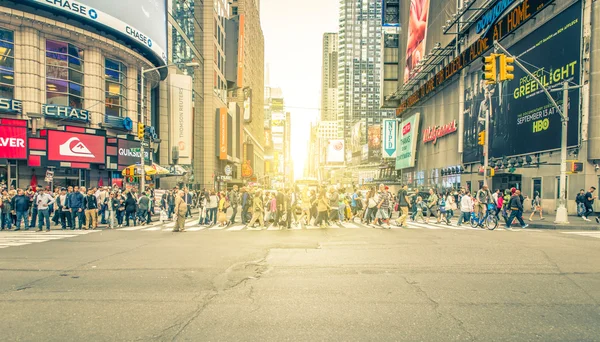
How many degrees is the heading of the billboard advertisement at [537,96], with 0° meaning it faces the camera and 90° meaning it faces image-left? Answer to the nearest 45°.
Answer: approximately 45°

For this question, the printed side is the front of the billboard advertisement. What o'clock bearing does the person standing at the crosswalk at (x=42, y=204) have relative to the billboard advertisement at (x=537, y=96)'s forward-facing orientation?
The person standing at the crosswalk is roughly at 12 o'clock from the billboard advertisement.

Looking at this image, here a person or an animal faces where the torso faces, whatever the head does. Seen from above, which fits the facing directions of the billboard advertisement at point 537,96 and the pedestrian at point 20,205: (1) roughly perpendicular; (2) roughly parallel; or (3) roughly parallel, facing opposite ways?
roughly perpendicular

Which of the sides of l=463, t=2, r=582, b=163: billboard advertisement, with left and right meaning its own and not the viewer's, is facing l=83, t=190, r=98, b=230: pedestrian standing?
front

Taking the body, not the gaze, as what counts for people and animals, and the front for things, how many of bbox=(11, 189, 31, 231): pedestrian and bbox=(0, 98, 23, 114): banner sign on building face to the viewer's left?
0

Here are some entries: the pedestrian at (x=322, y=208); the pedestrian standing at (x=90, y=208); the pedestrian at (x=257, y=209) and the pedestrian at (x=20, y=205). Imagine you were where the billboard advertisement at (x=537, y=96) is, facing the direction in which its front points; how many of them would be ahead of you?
4

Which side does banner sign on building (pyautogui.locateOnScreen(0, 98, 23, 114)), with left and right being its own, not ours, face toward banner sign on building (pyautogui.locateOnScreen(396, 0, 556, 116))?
left

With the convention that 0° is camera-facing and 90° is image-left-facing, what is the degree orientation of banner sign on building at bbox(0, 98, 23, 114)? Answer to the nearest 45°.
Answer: approximately 315°
